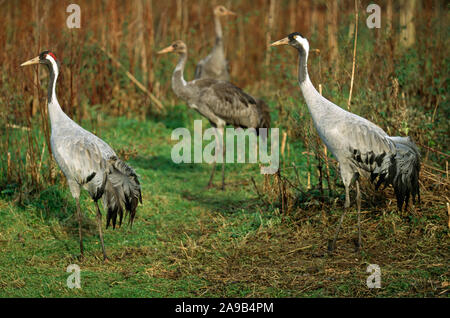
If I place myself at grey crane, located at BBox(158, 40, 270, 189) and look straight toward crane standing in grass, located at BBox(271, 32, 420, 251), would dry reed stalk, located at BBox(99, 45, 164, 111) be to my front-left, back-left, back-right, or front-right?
back-right

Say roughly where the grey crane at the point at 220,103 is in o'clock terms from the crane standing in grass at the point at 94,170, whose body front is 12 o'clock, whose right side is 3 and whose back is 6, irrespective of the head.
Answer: The grey crane is roughly at 4 o'clock from the crane standing in grass.

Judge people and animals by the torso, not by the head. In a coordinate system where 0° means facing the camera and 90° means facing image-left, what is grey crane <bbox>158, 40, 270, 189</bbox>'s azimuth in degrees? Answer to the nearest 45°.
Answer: approximately 90°

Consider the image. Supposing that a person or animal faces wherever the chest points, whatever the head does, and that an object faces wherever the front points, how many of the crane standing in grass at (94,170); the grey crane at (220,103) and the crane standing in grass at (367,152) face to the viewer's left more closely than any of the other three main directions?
3

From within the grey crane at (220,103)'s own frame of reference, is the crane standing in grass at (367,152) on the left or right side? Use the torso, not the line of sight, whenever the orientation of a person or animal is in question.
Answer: on its left

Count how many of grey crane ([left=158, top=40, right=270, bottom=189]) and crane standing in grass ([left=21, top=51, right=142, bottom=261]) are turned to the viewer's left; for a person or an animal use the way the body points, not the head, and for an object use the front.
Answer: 2

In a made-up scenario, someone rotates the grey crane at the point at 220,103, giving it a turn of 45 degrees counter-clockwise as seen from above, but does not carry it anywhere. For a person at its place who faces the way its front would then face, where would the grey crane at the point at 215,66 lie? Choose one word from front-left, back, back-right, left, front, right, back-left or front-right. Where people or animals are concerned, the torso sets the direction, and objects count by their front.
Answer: back-right

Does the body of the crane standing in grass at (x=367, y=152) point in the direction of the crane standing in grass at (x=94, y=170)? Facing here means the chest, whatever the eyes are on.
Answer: yes

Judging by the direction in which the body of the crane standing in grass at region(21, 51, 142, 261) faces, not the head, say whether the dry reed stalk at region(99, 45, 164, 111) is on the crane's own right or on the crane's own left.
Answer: on the crane's own right

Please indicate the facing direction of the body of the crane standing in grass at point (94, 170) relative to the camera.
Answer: to the viewer's left

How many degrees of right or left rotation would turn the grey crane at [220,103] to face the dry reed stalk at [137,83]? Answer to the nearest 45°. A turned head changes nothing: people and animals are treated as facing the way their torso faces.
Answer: approximately 45° to its right

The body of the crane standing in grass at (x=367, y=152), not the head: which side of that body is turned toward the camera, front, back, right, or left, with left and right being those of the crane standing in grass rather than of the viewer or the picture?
left

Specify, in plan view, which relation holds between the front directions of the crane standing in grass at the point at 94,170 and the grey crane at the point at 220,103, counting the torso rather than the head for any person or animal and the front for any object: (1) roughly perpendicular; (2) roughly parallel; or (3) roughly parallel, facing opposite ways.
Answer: roughly parallel

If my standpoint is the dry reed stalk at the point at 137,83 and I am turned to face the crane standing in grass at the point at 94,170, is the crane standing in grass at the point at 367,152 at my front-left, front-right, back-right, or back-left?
front-left

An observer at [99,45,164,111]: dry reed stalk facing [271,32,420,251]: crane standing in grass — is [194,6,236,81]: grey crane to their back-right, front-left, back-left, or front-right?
front-left
